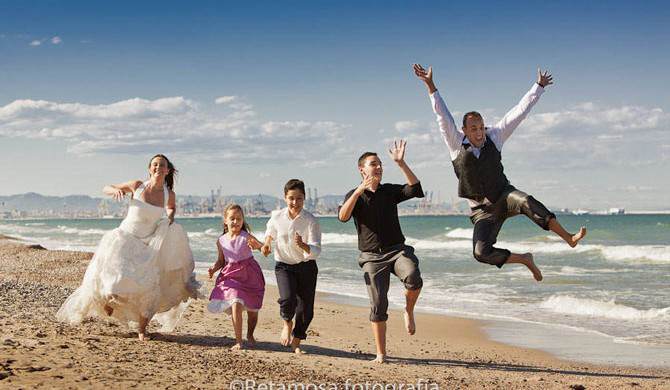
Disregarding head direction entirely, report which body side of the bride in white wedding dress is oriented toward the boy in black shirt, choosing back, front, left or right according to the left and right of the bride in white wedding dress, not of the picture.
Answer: left

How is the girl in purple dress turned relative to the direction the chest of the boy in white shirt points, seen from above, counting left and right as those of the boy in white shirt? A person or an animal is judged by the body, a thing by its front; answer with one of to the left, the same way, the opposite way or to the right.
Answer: the same way

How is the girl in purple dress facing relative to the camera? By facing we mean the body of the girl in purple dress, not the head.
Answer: toward the camera

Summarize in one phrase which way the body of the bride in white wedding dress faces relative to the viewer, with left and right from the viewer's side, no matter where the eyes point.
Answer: facing the viewer

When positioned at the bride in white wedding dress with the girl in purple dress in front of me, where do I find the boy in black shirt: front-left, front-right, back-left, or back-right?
front-right

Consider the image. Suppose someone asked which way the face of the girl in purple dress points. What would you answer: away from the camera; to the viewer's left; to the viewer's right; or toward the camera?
toward the camera

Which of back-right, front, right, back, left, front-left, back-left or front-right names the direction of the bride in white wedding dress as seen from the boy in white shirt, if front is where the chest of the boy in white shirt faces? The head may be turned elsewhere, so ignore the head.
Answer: right

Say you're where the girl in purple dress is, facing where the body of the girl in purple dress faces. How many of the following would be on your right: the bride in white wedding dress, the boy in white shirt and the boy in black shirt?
1

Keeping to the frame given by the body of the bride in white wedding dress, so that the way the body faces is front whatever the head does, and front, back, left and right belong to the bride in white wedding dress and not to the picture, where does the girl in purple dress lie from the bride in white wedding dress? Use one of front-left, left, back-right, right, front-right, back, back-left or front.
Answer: left

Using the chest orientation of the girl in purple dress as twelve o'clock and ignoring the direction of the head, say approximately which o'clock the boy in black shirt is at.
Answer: The boy in black shirt is roughly at 10 o'clock from the girl in purple dress.

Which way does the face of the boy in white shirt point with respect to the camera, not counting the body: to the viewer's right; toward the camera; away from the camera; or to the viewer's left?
toward the camera

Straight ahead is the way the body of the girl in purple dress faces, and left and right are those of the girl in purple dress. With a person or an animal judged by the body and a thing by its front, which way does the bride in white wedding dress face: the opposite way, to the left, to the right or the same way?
the same way
